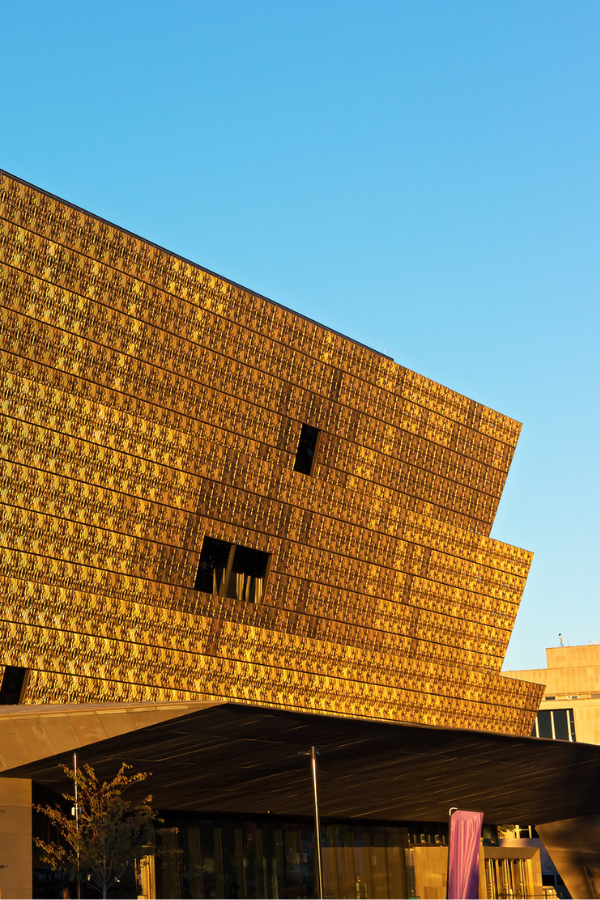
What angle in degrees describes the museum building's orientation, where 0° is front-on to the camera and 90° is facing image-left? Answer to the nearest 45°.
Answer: approximately 315°
